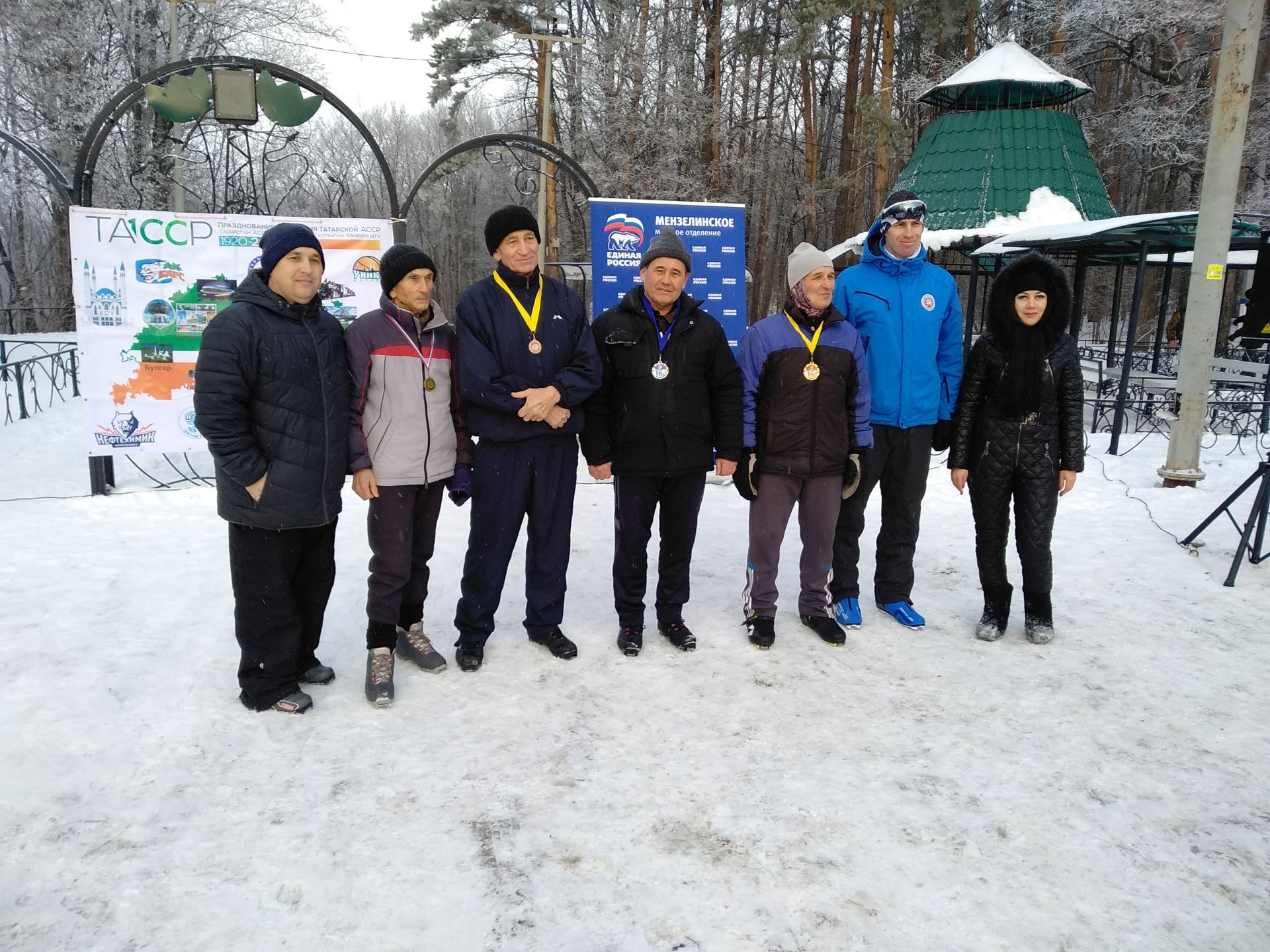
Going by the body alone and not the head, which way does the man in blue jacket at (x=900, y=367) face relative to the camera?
toward the camera

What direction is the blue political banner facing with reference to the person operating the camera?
facing the viewer

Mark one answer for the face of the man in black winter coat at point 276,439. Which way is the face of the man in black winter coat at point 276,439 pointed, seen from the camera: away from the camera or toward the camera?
toward the camera

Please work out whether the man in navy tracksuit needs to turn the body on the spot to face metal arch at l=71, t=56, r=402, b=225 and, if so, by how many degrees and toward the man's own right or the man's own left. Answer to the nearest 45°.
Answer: approximately 135° to the man's own right

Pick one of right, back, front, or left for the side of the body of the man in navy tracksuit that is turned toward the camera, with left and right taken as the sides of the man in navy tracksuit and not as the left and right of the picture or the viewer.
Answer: front

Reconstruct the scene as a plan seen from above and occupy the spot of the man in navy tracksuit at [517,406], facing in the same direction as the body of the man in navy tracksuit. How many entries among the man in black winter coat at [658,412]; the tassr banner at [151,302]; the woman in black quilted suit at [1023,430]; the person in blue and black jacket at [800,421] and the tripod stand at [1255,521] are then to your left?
4

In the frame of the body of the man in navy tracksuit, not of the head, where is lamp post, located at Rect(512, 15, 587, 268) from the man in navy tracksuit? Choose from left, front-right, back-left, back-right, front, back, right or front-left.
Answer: back

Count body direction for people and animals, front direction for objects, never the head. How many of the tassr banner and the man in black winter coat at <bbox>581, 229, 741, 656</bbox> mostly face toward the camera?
2

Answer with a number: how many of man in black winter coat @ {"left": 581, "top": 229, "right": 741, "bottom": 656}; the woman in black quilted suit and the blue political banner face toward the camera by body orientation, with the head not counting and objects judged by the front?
3

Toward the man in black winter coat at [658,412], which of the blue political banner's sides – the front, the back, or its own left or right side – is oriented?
front

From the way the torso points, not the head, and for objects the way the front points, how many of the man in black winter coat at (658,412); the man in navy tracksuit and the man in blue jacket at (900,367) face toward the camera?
3

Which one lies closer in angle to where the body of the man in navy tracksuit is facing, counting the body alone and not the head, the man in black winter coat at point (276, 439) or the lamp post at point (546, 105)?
the man in black winter coat
